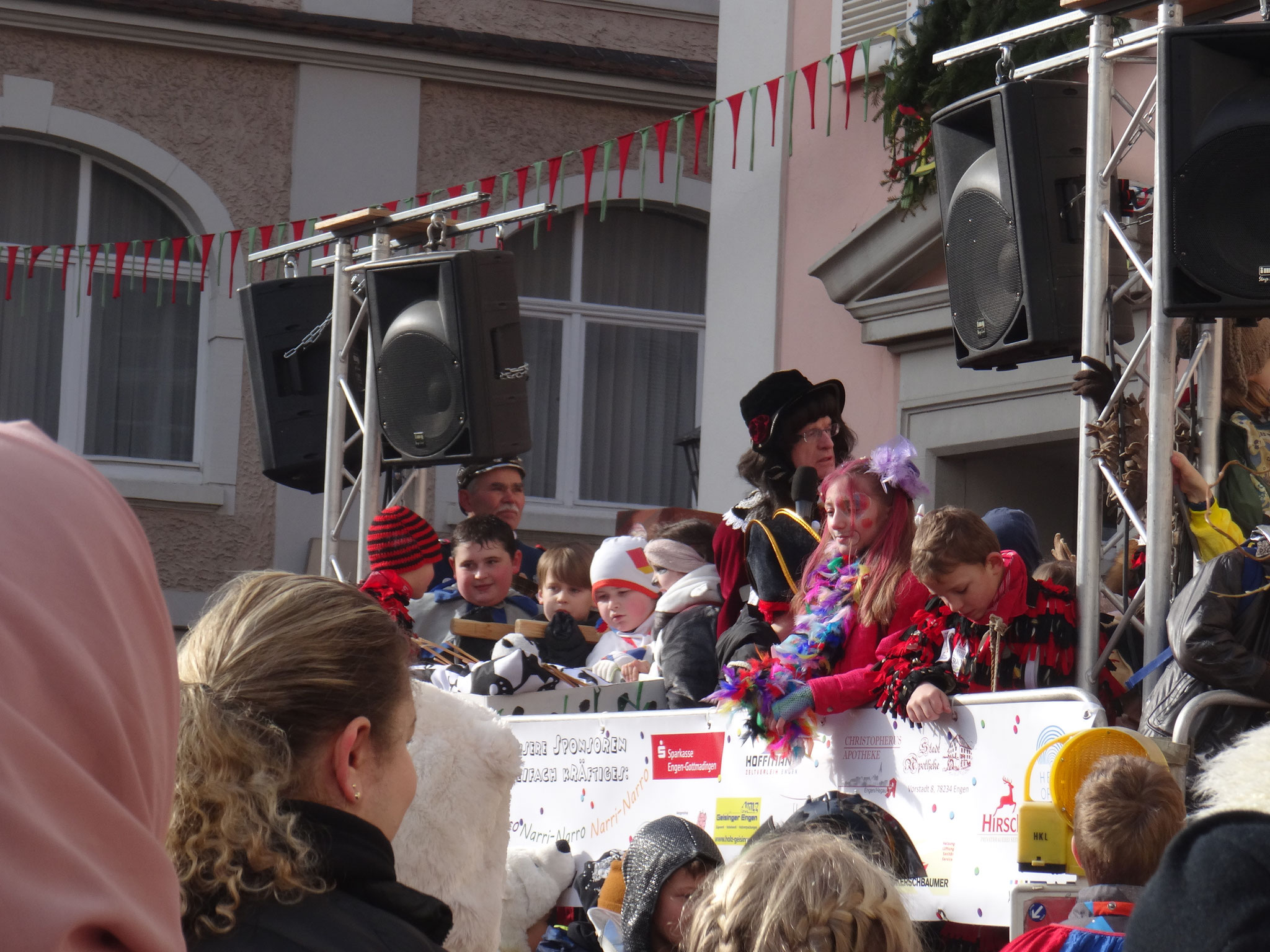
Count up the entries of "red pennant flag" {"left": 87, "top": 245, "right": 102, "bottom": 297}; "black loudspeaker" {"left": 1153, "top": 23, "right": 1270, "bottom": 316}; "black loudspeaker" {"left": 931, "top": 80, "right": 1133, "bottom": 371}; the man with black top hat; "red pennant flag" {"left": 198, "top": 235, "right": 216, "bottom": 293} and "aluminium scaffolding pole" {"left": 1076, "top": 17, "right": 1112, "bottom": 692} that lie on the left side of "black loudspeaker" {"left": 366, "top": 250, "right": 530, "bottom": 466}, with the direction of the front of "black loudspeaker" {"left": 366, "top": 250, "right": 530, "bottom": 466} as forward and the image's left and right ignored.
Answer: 4

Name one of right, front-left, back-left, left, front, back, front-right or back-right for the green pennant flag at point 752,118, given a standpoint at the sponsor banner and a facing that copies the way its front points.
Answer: back

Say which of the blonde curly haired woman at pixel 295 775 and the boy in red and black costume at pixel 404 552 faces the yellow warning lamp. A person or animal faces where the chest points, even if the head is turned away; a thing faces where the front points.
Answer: the blonde curly haired woman

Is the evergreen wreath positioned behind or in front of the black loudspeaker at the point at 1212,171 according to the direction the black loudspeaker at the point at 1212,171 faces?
behind

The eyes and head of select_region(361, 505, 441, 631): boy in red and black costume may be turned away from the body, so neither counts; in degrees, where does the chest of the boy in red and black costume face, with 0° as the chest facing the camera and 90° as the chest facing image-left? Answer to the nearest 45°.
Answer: approximately 225°

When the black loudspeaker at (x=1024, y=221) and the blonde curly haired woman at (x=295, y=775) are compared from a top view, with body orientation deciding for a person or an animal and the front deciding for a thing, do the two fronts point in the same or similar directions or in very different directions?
very different directions

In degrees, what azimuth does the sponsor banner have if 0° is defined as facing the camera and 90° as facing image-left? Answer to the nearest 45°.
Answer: approximately 0°

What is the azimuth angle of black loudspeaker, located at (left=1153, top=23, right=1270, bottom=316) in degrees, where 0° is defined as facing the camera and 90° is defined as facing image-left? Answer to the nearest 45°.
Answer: approximately 0°

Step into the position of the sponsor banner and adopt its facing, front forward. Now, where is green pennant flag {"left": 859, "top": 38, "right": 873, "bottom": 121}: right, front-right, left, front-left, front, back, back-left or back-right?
back

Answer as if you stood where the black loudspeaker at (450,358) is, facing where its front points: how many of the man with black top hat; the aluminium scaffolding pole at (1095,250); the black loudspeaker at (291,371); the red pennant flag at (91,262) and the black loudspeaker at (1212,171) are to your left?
3
